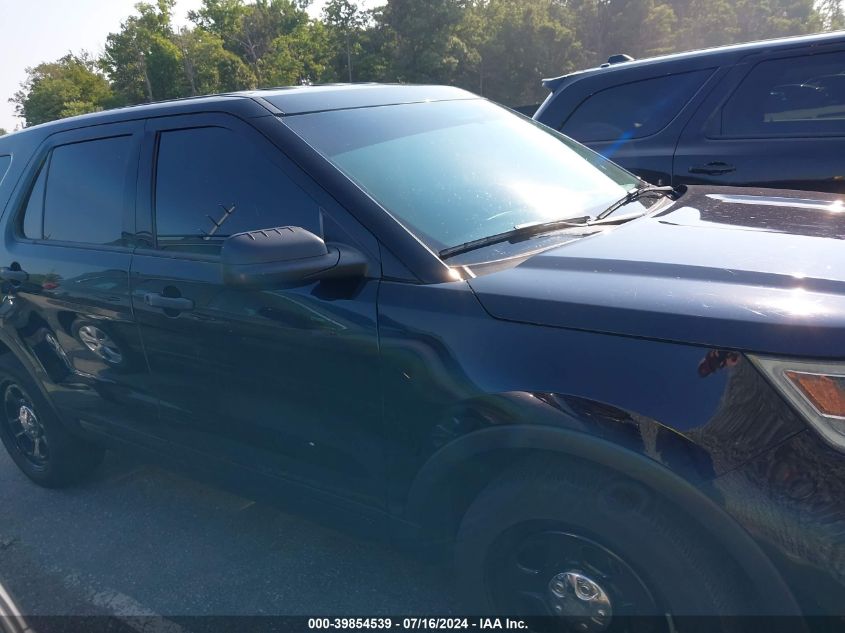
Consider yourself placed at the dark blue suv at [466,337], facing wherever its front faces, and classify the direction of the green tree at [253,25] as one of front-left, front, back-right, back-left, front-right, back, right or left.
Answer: back-left

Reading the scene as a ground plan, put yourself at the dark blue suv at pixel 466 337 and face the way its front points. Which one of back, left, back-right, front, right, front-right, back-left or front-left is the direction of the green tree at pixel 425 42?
back-left

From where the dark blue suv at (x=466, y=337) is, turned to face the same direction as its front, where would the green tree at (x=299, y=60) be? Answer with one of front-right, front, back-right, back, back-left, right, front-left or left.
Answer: back-left

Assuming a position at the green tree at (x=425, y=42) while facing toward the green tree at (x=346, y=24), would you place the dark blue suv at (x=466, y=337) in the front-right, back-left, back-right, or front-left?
back-left

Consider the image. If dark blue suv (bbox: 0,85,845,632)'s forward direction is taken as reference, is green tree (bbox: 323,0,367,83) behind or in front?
behind

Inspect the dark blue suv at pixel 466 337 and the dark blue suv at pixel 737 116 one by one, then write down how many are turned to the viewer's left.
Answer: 0

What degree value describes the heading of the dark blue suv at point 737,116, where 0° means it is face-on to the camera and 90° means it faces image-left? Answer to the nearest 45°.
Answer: approximately 270°

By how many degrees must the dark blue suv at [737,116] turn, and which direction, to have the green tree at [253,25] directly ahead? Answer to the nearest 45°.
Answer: approximately 135° to its left

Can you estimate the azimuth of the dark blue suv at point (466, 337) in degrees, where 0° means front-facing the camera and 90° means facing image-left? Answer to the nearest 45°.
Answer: approximately 315°
